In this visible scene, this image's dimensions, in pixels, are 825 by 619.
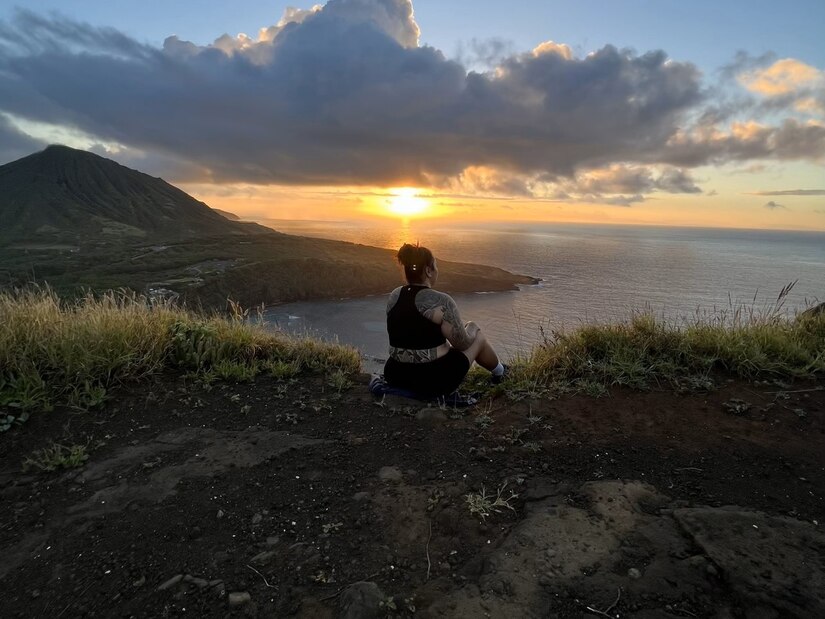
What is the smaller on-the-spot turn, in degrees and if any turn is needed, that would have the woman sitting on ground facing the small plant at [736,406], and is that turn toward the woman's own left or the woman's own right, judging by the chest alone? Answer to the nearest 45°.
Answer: approximately 45° to the woman's own right

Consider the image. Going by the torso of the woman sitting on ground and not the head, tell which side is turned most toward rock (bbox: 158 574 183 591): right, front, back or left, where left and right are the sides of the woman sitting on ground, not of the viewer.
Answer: back

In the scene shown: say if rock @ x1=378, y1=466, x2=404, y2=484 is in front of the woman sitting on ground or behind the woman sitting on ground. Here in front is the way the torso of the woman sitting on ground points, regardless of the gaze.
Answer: behind

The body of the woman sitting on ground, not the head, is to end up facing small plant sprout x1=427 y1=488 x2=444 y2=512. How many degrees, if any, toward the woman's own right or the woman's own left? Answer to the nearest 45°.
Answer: approximately 135° to the woman's own right

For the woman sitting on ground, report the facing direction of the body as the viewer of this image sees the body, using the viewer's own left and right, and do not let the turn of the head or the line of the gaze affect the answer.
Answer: facing away from the viewer and to the right of the viewer

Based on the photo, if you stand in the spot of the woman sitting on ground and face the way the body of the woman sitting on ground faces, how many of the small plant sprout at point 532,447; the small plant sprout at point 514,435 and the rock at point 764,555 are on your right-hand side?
3

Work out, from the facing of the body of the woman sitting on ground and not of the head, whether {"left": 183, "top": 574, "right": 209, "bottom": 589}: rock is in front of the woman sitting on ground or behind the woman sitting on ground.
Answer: behind

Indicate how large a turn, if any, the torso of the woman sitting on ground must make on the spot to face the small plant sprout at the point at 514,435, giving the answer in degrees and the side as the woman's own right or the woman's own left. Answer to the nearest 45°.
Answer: approximately 90° to the woman's own right

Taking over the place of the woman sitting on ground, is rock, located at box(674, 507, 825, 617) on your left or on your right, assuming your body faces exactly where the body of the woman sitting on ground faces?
on your right

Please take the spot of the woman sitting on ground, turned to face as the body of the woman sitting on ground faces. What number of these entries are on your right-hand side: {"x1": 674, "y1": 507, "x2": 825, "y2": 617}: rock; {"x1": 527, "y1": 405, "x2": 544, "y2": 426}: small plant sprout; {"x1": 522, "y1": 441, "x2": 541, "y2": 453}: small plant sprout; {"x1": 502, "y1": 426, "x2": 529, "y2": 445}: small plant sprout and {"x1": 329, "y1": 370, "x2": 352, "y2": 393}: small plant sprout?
4

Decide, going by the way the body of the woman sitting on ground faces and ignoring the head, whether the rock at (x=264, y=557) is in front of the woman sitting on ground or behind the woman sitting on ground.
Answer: behind

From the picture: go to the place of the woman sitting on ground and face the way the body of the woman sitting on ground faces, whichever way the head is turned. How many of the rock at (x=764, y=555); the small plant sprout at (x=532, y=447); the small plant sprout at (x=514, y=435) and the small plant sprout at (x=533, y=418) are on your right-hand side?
4
